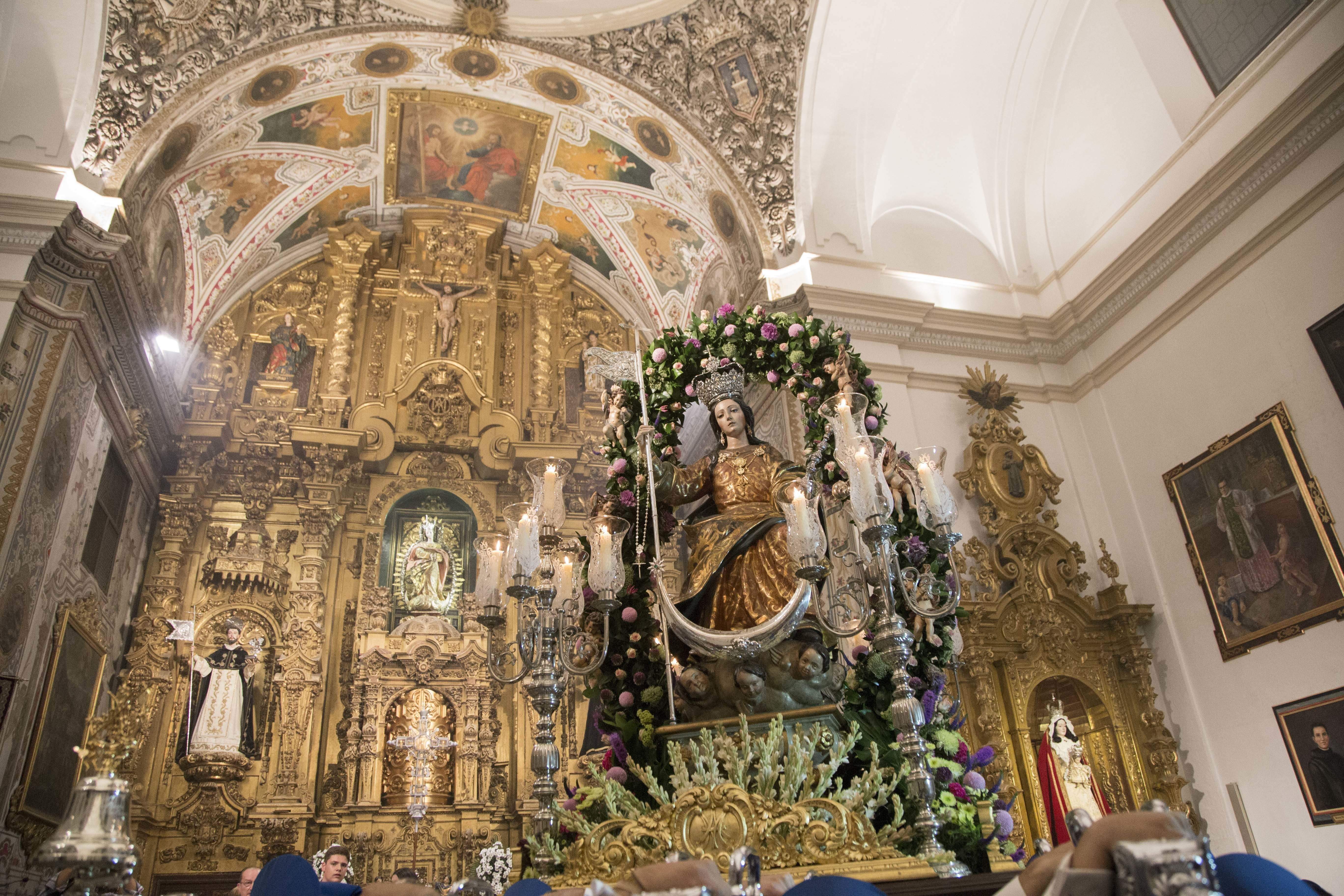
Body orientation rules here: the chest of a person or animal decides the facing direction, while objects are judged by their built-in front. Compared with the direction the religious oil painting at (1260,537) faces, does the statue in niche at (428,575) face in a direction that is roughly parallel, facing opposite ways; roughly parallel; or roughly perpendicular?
roughly perpendicular

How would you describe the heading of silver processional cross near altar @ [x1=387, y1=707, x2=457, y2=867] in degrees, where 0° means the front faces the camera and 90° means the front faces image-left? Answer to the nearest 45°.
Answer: approximately 0°

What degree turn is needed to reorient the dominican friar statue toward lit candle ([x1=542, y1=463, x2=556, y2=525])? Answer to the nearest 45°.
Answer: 0° — it already faces it

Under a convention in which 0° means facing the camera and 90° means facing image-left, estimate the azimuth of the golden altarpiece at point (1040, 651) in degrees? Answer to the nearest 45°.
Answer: approximately 45°

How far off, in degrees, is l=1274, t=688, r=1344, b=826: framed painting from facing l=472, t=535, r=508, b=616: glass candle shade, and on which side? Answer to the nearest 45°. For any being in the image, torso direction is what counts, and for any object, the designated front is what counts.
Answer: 0° — it already faces it

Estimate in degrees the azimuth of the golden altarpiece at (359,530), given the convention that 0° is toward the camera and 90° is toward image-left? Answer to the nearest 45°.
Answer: approximately 0°
